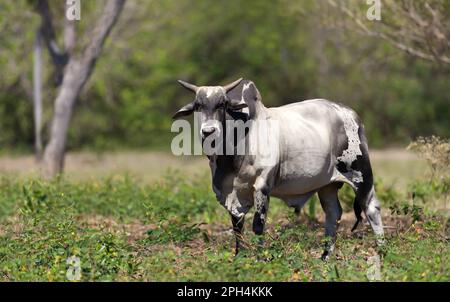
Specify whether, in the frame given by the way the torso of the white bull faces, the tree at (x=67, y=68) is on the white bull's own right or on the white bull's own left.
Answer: on the white bull's own right

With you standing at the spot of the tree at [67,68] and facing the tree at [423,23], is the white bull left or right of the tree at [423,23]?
right

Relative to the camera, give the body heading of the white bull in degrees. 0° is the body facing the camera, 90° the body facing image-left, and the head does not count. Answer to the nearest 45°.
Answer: approximately 45°

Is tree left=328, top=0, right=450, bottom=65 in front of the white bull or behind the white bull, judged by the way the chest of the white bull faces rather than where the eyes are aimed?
behind
